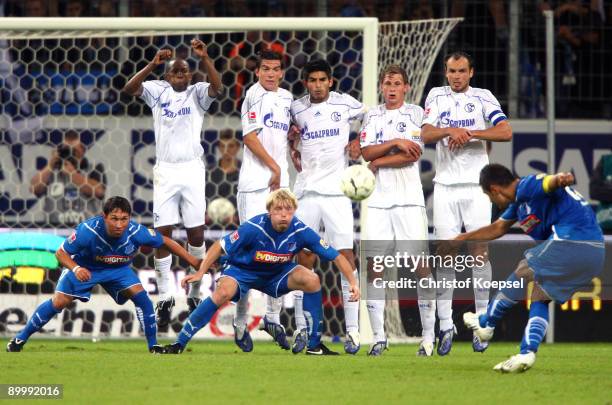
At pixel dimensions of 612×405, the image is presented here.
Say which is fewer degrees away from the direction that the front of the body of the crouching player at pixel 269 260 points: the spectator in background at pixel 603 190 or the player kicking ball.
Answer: the player kicking ball

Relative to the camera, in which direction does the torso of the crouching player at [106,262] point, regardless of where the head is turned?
toward the camera

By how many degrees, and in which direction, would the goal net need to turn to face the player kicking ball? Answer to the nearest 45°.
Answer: approximately 45° to its left

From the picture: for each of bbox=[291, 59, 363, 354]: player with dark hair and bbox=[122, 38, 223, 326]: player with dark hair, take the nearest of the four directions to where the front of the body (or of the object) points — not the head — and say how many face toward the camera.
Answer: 2

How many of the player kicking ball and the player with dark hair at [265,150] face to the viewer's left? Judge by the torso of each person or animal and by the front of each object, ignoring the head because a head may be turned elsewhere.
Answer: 1

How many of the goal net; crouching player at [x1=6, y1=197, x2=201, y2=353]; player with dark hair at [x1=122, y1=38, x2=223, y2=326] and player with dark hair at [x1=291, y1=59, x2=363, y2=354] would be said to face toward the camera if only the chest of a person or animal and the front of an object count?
4

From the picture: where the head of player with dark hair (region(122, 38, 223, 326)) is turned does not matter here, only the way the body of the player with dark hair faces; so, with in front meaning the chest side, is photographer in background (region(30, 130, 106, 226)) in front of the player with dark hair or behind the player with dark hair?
behind

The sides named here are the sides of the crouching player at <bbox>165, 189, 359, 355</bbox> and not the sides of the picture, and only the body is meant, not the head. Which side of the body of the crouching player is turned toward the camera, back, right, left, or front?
front

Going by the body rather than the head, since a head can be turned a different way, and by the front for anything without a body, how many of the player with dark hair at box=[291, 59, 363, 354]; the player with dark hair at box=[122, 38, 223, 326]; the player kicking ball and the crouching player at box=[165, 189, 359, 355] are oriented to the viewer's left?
1

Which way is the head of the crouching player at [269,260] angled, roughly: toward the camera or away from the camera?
toward the camera

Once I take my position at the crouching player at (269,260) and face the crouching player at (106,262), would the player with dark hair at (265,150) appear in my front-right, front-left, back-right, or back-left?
front-right

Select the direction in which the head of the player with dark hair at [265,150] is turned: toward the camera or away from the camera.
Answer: toward the camera

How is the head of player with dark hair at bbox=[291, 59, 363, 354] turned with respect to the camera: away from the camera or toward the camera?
toward the camera

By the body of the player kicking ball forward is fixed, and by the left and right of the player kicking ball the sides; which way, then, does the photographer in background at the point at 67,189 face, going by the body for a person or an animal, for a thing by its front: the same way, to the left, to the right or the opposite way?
to the left

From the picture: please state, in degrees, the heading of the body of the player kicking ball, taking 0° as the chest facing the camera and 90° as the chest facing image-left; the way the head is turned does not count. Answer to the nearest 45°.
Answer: approximately 90°

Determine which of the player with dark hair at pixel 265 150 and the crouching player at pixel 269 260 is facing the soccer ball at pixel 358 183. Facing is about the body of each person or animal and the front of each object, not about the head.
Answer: the player with dark hair
